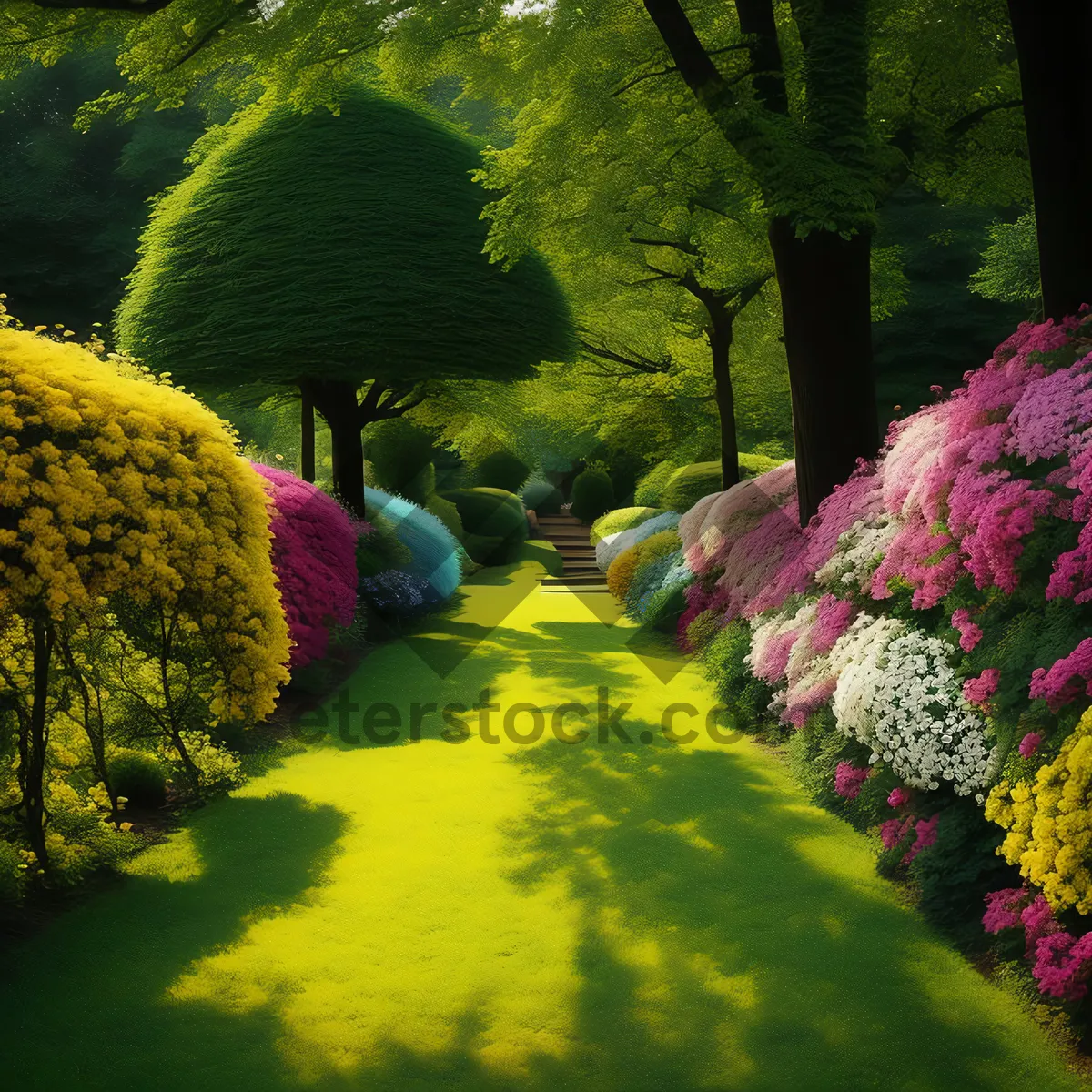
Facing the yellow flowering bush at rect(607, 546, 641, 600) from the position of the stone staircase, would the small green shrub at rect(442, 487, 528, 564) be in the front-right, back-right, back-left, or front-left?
back-right

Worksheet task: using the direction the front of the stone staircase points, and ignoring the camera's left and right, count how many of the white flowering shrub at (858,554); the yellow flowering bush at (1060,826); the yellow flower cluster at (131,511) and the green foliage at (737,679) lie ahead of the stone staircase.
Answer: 4

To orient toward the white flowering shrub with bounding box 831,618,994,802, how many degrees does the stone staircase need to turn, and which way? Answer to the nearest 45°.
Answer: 0° — it already faces it

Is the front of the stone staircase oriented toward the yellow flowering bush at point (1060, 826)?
yes

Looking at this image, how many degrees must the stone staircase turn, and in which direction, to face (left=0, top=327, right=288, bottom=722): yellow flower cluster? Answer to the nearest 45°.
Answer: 0° — it already faces it

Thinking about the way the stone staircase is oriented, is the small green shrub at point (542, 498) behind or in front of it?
behind

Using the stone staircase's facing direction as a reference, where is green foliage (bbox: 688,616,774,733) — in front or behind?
in front

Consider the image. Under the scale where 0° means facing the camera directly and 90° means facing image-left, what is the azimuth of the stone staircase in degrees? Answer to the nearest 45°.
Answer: approximately 0°
